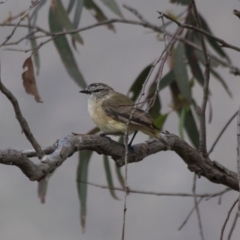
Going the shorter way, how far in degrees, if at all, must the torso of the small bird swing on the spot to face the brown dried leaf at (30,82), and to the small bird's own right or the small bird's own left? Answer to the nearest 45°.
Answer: approximately 45° to the small bird's own left

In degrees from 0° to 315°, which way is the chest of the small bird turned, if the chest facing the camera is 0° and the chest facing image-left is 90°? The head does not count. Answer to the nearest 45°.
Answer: approximately 90°
